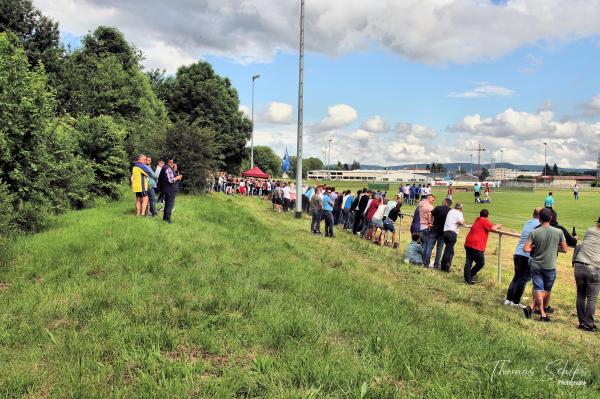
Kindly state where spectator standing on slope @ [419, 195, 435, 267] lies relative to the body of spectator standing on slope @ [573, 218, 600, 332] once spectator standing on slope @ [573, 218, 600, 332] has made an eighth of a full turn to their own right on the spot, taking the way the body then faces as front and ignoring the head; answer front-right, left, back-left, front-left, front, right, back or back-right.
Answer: back-left

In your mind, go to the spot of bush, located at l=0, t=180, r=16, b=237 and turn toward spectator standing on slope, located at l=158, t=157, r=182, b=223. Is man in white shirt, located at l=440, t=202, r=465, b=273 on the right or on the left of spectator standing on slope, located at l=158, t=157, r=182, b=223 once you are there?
right

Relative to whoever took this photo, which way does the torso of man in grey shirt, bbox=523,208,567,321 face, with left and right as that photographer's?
facing away from the viewer

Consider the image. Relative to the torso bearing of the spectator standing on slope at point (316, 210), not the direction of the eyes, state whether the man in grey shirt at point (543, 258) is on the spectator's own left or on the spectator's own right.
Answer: on the spectator's own right

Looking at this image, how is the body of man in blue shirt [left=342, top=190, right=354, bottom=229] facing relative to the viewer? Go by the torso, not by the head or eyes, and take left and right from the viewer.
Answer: facing away from the viewer and to the right of the viewer

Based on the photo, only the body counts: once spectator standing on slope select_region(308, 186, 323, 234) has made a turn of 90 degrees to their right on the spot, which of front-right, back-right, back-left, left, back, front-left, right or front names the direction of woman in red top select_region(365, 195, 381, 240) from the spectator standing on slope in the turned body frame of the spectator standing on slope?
front-left

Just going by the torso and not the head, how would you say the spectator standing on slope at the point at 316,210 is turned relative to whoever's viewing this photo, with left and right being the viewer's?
facing away from the viewer and to the right of the viewer

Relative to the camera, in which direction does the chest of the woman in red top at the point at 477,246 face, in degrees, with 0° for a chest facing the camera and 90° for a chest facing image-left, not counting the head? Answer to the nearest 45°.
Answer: approximately 225°

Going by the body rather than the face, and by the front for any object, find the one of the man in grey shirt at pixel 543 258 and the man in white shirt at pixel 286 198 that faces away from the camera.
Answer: the man in grey shirt

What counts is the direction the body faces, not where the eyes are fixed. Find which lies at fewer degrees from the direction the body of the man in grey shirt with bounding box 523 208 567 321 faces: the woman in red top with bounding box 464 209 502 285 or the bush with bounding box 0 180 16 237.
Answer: the woman in red top

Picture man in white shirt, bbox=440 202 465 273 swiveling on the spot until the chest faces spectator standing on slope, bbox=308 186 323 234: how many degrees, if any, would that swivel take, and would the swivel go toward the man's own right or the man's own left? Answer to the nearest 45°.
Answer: approximately 90° to the man's own left

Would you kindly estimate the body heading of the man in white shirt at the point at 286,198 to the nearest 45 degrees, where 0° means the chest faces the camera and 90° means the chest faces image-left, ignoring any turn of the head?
approximately 270°

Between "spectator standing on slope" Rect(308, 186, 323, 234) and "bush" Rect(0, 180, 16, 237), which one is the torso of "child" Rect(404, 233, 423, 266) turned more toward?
the spectator standing on slope

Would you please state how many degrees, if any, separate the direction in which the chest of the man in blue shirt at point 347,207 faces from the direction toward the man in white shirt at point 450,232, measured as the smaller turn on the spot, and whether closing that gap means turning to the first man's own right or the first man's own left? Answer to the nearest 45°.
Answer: approximately 135° to the first man's own right

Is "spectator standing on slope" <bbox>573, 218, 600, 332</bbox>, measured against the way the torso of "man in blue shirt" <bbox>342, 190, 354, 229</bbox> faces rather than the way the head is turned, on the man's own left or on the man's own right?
on the man's own right
